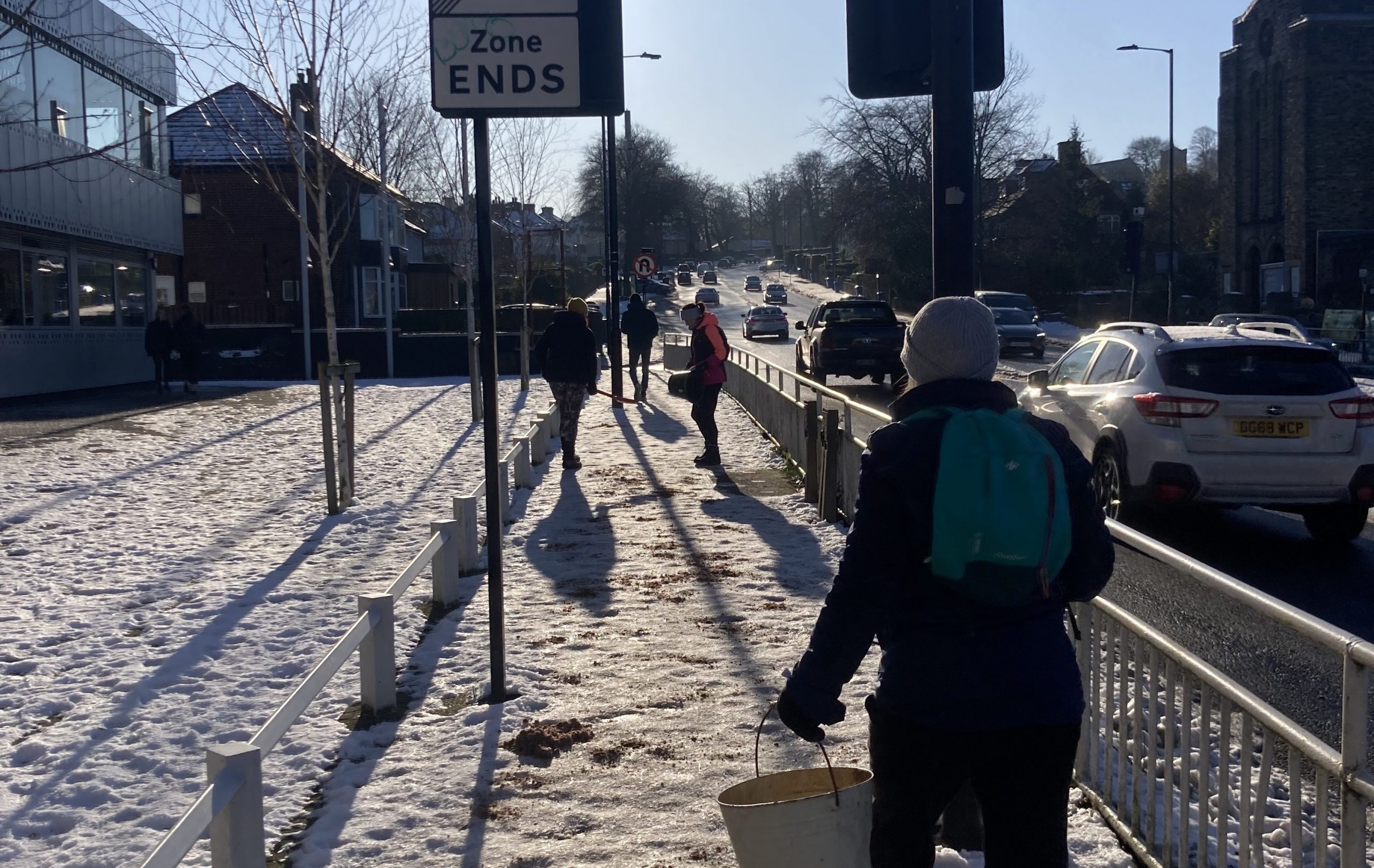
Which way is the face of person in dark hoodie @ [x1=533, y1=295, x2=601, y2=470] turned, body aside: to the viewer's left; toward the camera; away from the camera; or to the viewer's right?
away from the camera

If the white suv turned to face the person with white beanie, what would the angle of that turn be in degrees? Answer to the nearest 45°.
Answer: approximately 135° to its left

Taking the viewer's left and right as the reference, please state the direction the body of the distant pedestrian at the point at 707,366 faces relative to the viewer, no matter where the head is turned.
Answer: facing to the left of the viewer

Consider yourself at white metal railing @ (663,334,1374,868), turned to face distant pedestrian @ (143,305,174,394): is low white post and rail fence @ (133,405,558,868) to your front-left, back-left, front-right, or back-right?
front-left

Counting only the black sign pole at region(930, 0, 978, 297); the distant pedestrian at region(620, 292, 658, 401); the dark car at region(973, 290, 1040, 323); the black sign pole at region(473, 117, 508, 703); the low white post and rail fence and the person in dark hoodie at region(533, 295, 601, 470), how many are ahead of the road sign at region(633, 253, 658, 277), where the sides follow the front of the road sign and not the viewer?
5

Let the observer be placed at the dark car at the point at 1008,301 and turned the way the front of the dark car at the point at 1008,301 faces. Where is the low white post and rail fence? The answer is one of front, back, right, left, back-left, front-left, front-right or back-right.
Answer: front-right

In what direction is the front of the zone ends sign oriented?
toward the camera

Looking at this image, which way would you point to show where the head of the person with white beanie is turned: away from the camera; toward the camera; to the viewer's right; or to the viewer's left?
away from the camera

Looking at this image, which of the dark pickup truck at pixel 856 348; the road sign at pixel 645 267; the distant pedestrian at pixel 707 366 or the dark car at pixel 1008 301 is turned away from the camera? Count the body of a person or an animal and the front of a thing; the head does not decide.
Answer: the dark pickup truck at pixel 856 348

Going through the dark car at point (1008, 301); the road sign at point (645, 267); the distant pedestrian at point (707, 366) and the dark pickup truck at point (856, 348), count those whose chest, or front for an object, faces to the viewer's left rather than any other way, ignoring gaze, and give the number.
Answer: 1

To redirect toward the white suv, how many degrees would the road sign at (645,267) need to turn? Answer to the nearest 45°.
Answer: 0° — it already faces it

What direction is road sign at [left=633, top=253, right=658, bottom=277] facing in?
toward the camera

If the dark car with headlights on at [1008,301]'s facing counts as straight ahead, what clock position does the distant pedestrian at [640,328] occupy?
The distant pedestrian is roughly at 2 o'clock from the dark car with headlights on.

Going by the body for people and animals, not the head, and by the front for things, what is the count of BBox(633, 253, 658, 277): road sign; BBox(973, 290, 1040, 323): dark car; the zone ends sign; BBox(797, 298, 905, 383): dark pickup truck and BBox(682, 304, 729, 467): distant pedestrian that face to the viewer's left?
1

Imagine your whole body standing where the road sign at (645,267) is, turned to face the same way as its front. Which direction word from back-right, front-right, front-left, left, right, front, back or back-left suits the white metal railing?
front
